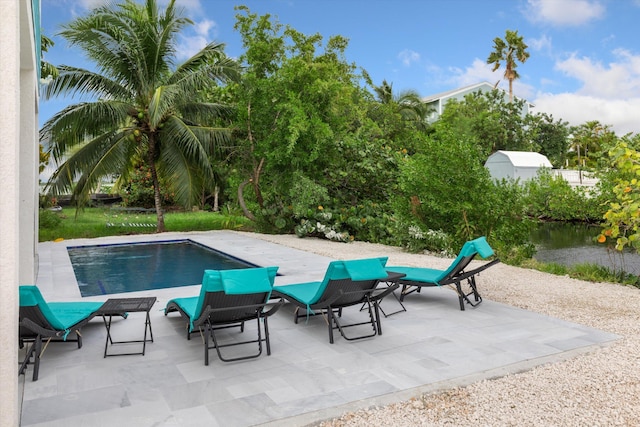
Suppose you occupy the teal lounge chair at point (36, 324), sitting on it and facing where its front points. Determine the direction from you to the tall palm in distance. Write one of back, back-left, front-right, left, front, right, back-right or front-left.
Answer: front

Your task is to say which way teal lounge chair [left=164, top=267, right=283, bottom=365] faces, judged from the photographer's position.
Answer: facing away from the viewer and to the left of the viewer

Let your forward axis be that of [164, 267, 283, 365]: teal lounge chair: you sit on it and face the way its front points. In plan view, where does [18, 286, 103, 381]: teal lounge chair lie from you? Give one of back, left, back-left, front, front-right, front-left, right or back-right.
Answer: front-left

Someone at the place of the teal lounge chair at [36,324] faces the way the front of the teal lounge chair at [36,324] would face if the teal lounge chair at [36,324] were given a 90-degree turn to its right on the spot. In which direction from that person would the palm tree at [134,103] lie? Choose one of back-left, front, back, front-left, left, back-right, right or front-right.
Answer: back-left

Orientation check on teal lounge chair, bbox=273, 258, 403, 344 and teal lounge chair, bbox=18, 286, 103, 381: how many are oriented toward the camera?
0

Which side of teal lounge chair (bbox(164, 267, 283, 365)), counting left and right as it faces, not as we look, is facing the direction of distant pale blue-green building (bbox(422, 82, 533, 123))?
right

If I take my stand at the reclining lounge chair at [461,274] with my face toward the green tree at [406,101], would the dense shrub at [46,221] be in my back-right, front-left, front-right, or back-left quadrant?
front-left

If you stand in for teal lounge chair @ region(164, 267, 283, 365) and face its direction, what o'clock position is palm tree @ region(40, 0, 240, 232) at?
The palm tree is roughly at 1 o'clock from the teal lounge chair.

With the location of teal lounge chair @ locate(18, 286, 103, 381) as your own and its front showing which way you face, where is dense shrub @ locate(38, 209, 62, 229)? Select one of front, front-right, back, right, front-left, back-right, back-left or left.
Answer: front-left

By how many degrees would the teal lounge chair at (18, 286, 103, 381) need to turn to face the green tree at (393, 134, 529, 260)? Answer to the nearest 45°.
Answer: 0° — it already faces it

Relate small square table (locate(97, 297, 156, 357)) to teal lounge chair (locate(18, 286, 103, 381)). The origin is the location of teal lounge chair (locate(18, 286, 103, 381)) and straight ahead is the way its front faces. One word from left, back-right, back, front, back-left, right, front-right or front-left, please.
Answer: front

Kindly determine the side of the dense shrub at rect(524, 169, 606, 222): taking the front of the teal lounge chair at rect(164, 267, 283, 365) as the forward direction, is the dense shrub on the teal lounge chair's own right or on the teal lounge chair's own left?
on the teal lounge chair's own right

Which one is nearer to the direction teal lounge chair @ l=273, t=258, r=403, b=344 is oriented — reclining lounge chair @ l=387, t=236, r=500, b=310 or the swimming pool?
the swimming pool

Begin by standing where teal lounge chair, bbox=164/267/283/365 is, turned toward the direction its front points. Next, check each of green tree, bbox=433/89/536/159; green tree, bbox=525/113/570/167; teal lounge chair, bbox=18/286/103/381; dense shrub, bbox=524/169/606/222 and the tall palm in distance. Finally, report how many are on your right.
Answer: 4

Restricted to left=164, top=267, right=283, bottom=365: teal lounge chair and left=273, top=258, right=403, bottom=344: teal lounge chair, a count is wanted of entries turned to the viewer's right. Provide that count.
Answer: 0

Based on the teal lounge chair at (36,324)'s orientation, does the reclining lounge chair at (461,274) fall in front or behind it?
in front
